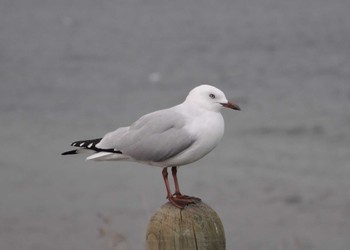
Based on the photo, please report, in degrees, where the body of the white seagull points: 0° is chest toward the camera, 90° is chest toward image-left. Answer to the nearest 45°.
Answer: approximately 270°
